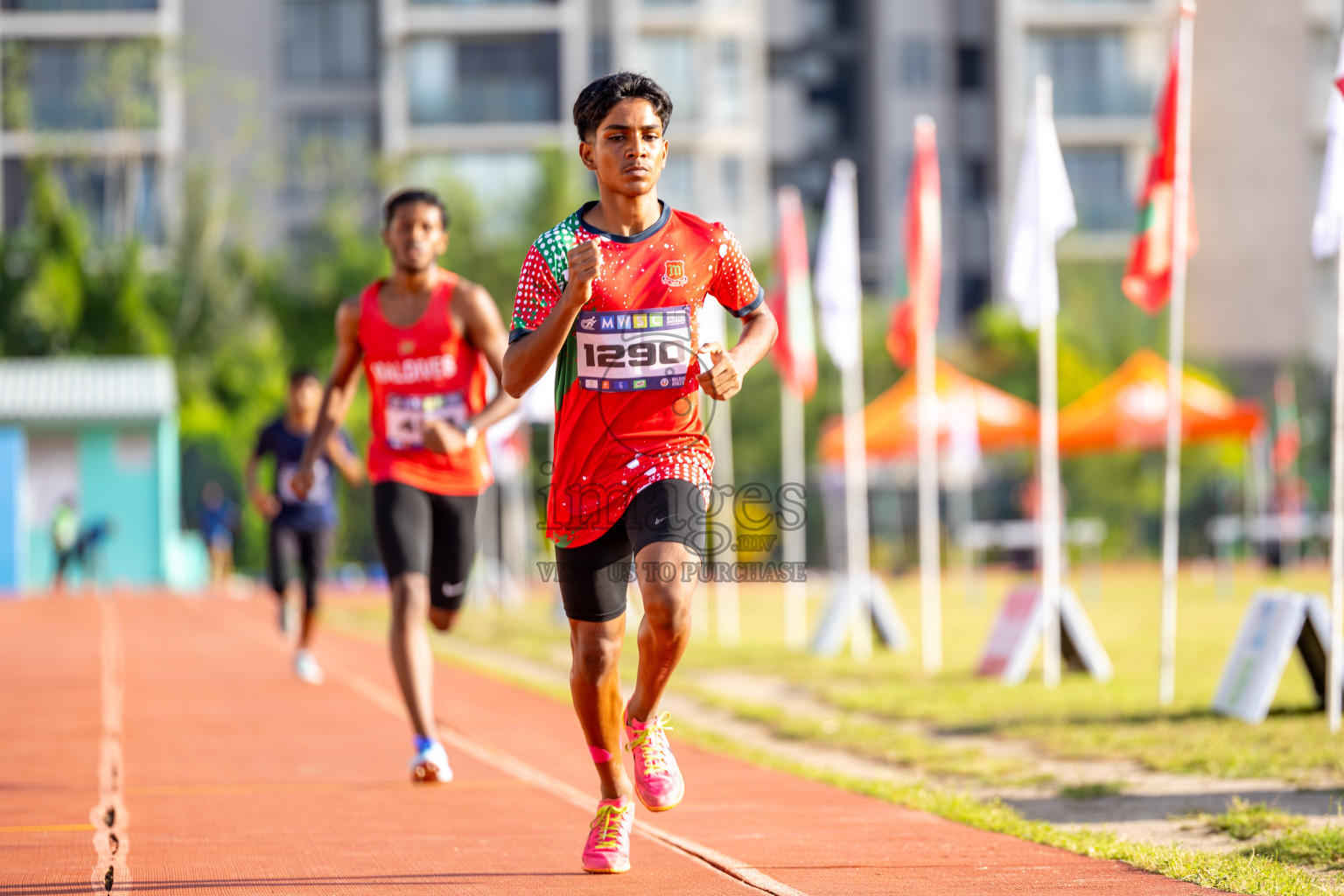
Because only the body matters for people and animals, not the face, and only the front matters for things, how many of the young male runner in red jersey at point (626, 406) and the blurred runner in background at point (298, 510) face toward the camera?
2

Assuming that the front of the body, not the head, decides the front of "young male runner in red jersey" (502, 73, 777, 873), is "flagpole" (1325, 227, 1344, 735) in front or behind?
behind

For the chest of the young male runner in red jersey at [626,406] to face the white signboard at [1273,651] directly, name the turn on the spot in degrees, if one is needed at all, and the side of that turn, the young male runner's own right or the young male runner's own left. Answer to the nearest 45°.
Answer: approximately 135° to the young male runner's own left

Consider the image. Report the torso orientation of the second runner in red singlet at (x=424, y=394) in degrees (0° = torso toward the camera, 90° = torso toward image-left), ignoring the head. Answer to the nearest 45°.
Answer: approximately 0°
